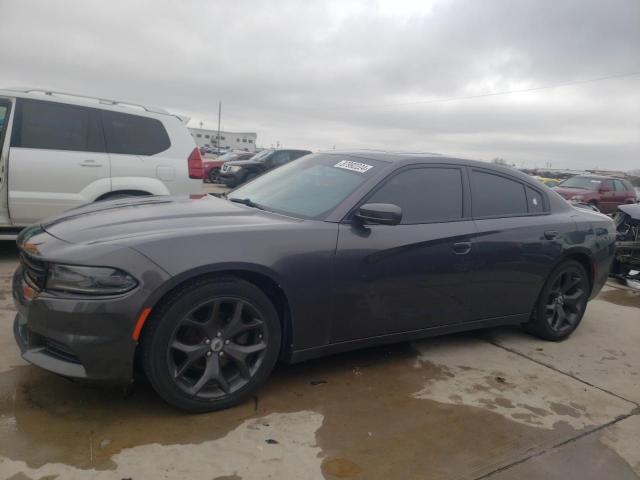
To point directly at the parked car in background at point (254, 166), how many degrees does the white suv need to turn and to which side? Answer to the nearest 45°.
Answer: approximately 135° to its right

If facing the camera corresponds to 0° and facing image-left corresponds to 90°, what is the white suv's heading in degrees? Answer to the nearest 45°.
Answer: approximately 90°

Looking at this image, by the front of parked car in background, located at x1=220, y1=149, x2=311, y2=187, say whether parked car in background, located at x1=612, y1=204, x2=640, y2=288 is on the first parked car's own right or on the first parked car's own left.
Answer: on the first parked car's own left

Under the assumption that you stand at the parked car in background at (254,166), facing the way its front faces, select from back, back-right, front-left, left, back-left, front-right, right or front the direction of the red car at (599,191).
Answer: back-left

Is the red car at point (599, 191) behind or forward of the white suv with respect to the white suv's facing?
behind

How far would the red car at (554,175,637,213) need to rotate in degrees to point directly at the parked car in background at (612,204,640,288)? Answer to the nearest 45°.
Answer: approximately 45° to its left

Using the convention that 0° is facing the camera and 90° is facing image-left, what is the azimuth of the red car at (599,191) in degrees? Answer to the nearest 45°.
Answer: approximately 45°

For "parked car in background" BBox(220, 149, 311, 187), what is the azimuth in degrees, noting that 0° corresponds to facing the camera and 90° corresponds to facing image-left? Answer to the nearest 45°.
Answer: approximately 45°

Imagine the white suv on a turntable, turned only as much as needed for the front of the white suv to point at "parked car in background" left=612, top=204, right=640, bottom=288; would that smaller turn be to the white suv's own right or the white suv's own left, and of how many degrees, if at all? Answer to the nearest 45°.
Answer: approximately 180°

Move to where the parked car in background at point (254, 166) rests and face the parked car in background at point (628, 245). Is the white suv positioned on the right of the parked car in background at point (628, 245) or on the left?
right

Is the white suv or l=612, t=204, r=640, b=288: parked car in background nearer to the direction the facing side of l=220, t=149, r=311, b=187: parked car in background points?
the white suv
